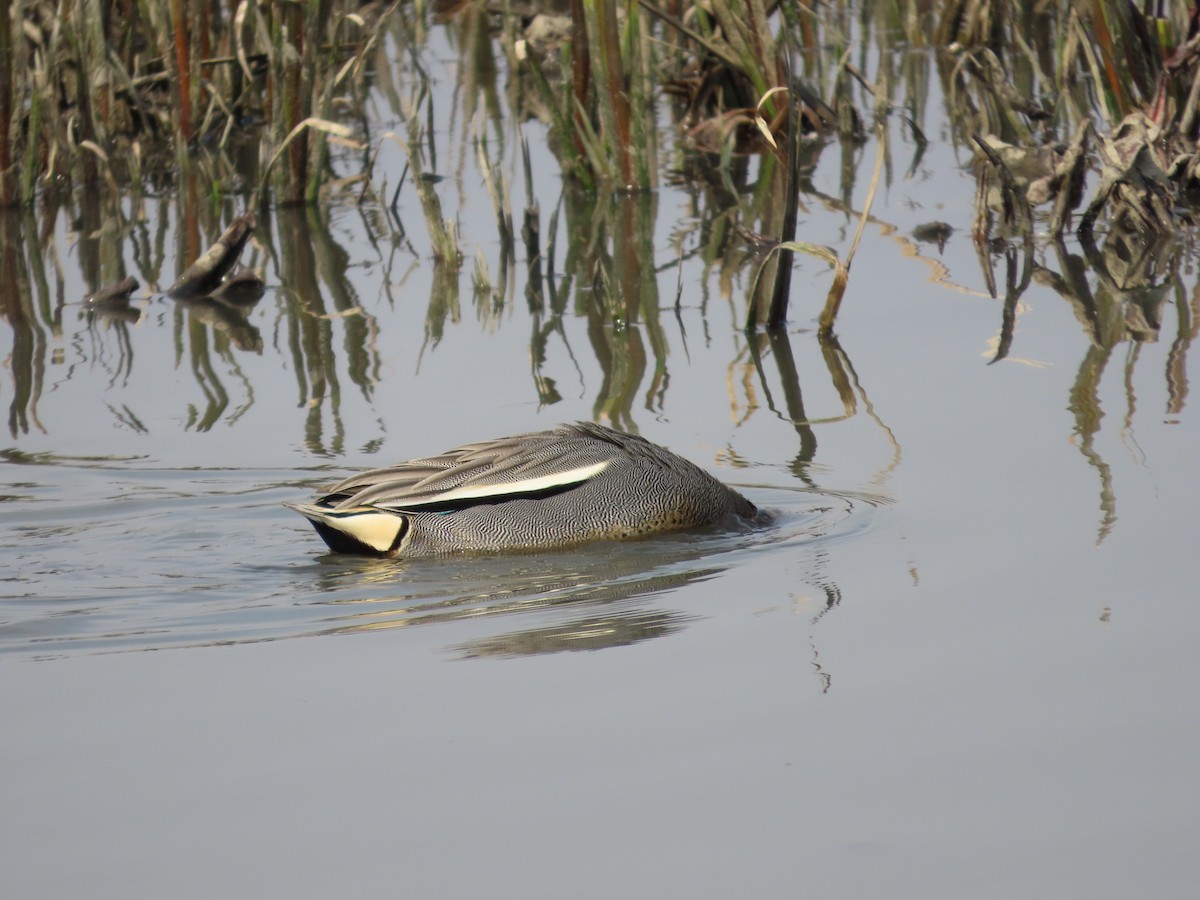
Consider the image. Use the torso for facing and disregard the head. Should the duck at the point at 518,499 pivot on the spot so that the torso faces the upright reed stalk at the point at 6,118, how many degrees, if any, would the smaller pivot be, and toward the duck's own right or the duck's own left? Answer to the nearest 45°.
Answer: approximately 135° to the duck's own left

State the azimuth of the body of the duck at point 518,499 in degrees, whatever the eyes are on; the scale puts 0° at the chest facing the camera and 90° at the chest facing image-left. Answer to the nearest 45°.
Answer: approximately 270°
